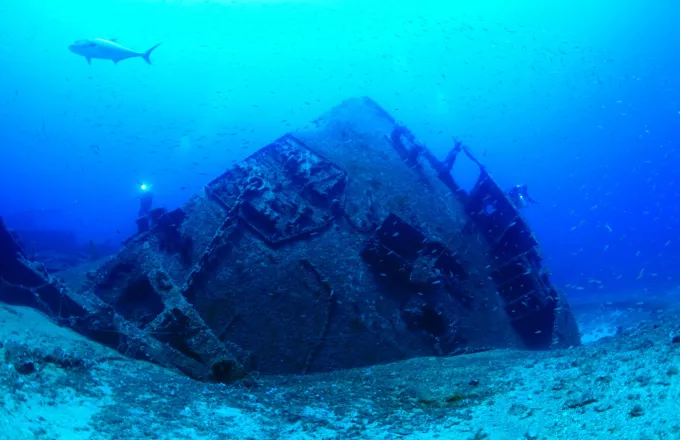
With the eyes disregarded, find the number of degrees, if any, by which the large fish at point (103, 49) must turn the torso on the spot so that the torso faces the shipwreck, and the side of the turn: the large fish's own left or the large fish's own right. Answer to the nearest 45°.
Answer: approximately 135° to the large fish's own left

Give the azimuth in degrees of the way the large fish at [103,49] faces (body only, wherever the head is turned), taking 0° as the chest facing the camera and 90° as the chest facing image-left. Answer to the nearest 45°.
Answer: approximately 90°
